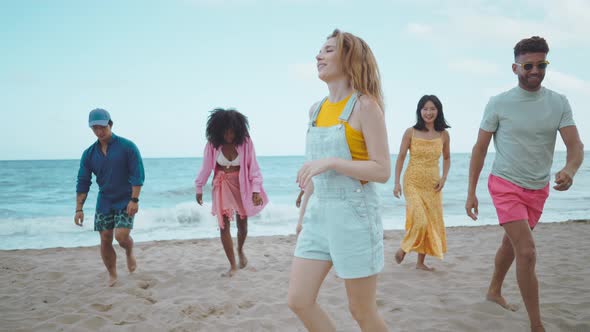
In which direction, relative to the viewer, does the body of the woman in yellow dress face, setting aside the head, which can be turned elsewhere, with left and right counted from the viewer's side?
facing the viewer

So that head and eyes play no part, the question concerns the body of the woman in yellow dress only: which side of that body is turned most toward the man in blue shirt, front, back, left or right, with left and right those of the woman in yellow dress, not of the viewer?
right

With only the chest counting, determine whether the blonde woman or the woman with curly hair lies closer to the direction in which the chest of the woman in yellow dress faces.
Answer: the blonde woman

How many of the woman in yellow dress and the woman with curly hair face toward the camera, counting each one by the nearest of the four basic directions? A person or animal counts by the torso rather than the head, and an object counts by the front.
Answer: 2

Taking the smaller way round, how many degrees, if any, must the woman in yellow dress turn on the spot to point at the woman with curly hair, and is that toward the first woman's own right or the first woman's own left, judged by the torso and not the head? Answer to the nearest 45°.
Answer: approximately 90° to the first woman's own right

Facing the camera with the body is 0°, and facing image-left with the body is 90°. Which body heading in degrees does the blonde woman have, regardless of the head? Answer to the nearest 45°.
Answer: approximately 45°

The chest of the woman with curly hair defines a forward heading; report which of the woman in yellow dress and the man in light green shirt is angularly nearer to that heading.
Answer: the man in light green shirt

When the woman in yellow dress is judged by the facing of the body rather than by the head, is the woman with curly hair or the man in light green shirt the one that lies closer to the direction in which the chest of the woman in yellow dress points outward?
the man in light green shirt

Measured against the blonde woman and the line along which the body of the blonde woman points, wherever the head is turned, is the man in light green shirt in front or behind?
behind

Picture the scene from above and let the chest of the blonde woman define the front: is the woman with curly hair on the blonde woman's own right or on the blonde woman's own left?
on the blonde woman's own right
